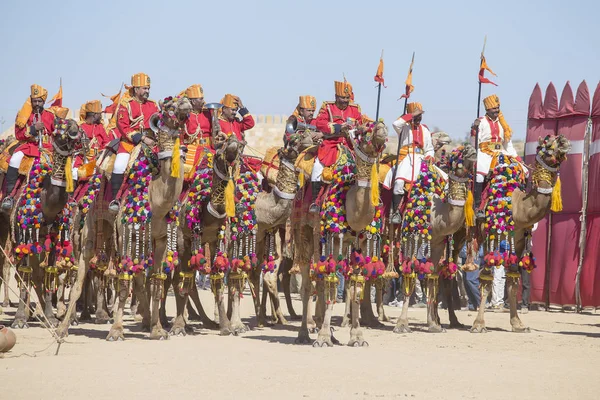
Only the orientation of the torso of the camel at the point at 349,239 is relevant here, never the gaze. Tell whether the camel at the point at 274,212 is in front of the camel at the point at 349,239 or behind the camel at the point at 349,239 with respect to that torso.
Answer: behind

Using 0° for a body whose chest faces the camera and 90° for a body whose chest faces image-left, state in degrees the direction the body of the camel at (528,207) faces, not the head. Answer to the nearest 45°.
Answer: approximately 315°

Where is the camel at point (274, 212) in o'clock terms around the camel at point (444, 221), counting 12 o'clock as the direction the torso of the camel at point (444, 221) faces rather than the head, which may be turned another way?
the camel at point (274, 212) is roughly at 4 o'clock from the camel at point (444, 221).

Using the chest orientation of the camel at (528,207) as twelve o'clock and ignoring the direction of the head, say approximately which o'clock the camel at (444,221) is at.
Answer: the camel at (444,221) is roughly at 4 o'clock from the camel at (528,207).

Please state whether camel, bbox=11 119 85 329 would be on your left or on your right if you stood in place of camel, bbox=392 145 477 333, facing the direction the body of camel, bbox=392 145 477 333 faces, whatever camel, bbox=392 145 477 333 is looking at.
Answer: on your right

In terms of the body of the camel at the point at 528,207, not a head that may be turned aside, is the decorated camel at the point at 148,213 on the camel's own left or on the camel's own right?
on the camel's own right

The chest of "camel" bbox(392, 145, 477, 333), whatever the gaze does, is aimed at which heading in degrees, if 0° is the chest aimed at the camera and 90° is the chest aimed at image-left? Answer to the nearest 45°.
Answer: approximately 315°
